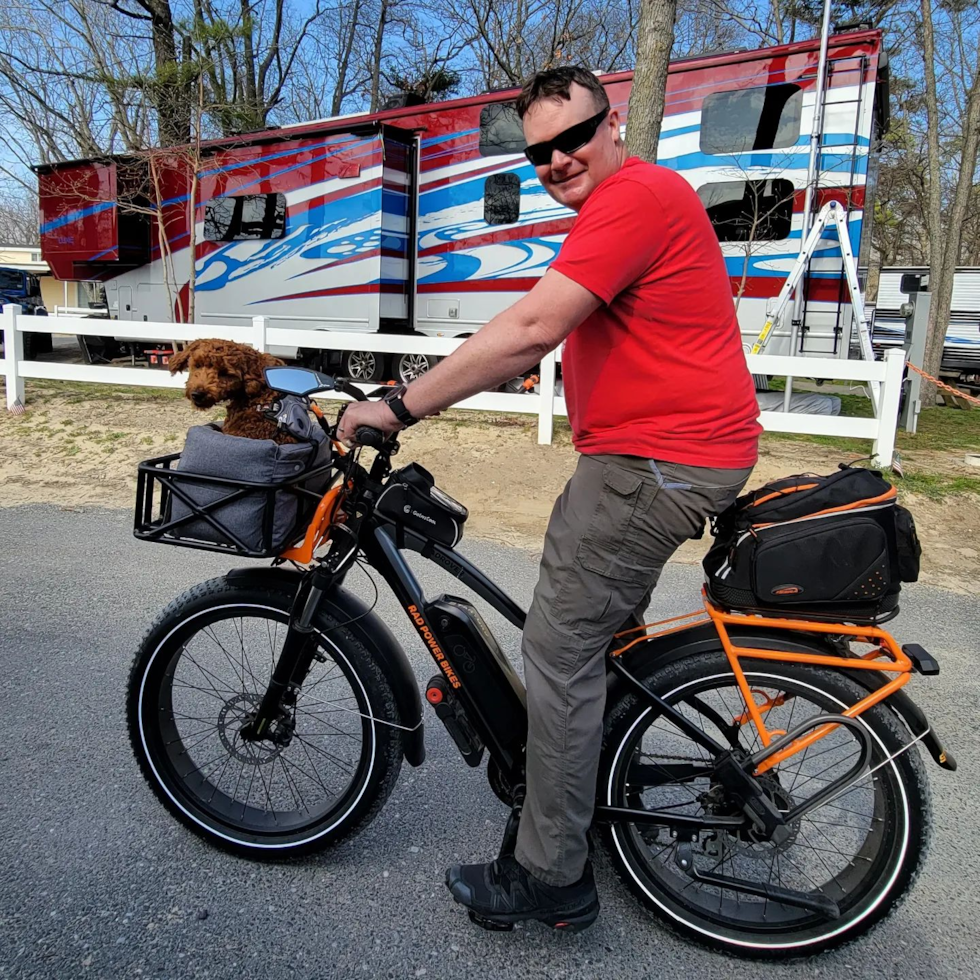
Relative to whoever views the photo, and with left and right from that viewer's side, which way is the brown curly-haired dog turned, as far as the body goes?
facing the viewer and to the left of the viewer

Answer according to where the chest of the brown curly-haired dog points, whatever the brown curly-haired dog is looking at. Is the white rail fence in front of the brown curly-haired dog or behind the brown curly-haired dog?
behind

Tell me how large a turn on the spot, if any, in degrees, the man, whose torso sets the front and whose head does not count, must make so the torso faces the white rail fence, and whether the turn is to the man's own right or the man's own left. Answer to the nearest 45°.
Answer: approximately 90° to the man's own right

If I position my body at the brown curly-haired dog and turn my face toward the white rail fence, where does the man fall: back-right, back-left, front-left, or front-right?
back-right

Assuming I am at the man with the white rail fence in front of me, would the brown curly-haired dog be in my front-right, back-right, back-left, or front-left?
front-left

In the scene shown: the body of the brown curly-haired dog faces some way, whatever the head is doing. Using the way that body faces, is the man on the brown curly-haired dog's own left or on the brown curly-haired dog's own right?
on the brown curly-haired dog's own left

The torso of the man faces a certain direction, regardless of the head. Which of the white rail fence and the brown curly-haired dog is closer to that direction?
the brown curly-haired dog

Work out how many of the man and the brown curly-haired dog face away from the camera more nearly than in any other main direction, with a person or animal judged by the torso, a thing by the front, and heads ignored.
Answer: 0

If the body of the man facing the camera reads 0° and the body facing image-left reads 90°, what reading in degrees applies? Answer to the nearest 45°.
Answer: approximately 90°
